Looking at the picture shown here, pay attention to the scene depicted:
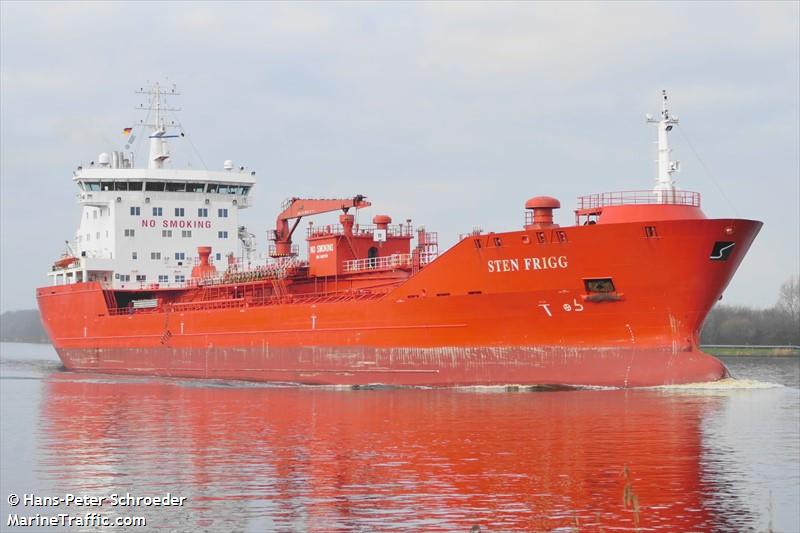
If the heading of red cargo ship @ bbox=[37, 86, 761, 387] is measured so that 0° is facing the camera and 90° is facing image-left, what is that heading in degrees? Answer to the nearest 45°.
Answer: approximately 315°
